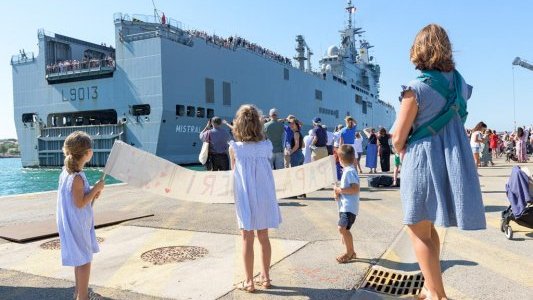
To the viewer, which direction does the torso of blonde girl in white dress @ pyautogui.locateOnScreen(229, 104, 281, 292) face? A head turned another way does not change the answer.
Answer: away from the camera

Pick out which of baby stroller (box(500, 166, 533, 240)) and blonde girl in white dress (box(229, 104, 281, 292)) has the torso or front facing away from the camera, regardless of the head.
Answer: the blonde girl in white dress

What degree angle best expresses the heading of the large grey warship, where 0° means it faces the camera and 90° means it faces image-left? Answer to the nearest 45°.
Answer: approximately 225°

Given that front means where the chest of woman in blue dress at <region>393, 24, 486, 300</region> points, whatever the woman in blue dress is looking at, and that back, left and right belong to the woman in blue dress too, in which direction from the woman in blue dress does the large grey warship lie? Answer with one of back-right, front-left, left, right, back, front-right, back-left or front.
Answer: front

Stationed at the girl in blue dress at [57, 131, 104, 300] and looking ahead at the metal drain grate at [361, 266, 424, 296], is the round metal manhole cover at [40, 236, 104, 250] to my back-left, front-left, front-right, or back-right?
back-left

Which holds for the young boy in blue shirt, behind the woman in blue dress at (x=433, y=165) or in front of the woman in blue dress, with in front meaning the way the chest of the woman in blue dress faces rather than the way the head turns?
in front

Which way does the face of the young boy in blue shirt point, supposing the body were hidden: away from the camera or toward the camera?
away from the camera

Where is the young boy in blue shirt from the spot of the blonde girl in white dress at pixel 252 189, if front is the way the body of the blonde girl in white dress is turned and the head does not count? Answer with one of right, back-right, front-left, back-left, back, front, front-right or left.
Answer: front-right

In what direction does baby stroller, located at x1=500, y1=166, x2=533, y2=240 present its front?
to the viewer's left

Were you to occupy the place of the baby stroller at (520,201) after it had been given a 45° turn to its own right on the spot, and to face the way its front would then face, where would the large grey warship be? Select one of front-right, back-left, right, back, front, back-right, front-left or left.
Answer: front

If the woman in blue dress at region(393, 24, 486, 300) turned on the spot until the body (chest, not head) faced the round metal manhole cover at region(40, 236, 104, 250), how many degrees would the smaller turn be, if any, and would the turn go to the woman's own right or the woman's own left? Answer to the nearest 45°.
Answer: approximately 45° to the woman's own left

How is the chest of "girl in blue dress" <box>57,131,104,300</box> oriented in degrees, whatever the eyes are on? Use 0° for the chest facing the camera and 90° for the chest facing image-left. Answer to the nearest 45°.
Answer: approximately 225°

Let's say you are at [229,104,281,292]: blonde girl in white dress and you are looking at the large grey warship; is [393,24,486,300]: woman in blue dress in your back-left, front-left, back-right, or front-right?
back-right

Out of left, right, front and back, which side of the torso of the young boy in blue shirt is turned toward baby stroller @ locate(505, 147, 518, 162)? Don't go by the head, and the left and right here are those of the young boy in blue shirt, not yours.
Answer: right
